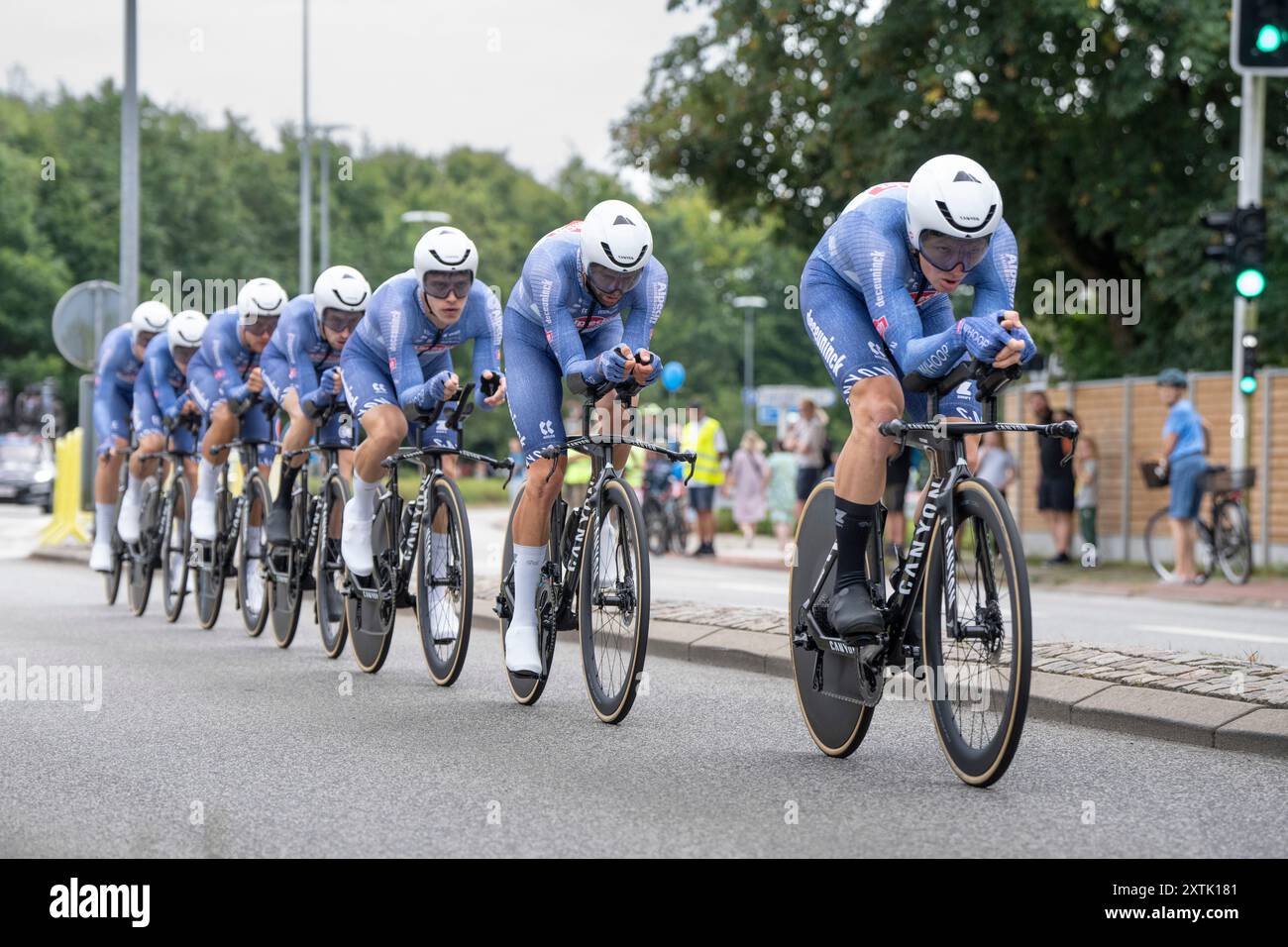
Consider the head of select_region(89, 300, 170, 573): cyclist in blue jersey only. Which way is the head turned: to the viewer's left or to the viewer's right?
to the viewer's right

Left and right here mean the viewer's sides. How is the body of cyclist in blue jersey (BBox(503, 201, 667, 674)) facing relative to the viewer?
facing the viewer and to the right of the viewer

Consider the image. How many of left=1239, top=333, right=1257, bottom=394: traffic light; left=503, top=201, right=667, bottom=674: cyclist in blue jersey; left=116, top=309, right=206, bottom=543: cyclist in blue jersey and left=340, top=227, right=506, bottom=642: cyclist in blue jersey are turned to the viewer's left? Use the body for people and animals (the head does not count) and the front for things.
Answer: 0

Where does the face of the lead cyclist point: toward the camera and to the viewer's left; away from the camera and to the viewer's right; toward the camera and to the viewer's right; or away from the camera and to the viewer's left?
toward the camera and to the viewer's right

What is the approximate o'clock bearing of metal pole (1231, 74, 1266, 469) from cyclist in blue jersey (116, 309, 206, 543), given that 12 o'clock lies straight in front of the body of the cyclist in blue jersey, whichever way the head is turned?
The metal pole is roughly at 10 o'clock from the cyclist in blue jersey.

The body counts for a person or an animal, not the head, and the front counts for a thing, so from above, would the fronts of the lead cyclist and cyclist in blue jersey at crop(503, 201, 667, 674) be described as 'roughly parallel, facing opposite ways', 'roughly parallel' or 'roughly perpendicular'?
roughly parallel

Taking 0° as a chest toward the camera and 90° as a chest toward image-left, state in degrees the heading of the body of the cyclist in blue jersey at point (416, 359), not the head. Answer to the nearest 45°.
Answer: approximately 315°

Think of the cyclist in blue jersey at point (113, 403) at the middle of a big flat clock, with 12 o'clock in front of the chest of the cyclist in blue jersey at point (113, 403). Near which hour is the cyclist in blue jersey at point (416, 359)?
the cyclist in blue jersey at point (416, 359) is roughly at 1 o'clock from the cyclist in blue jersey at point (113, 403).

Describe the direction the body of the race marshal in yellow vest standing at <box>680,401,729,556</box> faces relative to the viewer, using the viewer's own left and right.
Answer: facing the viewer and to the left of the viewer

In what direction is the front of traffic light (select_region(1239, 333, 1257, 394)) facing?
toward the camera

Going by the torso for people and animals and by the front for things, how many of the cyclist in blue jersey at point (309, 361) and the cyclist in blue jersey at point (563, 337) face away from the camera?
0

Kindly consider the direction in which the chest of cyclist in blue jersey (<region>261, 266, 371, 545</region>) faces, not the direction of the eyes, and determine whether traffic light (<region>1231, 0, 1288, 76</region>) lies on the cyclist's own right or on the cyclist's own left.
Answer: on the cyclist's own left

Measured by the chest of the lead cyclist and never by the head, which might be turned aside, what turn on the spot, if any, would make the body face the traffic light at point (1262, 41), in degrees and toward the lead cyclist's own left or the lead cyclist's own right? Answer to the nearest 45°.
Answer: approximately 135° to the lead cyclist's own left
